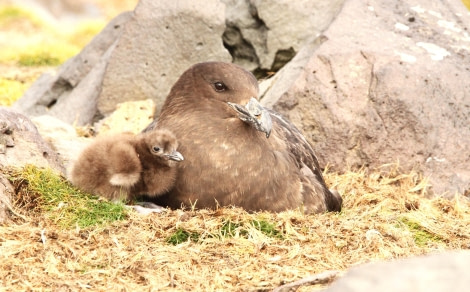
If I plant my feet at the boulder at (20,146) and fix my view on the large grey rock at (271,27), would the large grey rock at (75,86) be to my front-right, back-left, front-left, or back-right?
front-left

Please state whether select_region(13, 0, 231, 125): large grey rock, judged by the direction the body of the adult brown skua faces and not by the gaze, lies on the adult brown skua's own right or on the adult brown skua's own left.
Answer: on the adult brown skua's own right

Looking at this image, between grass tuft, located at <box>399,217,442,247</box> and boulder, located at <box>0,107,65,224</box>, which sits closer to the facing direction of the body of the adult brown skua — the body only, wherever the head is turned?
the boulder

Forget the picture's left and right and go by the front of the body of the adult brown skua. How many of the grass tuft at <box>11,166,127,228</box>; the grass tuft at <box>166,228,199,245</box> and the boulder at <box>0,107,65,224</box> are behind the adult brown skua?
0

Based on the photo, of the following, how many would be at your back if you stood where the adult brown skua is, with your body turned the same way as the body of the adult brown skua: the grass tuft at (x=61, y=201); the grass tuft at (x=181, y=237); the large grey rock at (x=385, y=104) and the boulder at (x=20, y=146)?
1

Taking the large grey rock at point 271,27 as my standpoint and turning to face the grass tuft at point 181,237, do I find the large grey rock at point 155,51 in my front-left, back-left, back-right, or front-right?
front-right

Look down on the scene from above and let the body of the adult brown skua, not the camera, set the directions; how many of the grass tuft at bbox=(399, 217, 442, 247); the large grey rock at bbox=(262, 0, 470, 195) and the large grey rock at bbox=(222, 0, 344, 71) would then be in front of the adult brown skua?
0

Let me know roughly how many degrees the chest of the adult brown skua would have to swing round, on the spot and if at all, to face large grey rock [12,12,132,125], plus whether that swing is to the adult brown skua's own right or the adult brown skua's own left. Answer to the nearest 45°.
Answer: approximately 90° to the adult brown skua's own right

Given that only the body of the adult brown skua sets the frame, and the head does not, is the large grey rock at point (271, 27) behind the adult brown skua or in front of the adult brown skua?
behind

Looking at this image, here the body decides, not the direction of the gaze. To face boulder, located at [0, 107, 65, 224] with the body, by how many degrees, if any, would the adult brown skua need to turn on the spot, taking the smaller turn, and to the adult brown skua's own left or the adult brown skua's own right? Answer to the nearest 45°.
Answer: approximately 45° to the adult brown skua's own right

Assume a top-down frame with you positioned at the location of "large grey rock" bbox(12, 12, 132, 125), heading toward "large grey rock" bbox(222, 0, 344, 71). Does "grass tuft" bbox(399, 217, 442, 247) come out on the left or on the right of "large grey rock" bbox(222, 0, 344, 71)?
right

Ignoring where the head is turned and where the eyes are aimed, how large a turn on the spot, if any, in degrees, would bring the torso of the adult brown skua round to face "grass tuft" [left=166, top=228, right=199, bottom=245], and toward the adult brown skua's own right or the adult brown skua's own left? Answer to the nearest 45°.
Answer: approximately 45° to the adult brown skua's own left

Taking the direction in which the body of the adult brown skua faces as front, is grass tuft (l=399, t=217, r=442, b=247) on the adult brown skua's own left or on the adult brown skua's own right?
on the adult brown skua's own left

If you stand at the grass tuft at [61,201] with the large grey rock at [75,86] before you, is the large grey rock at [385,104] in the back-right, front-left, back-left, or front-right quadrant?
front-right

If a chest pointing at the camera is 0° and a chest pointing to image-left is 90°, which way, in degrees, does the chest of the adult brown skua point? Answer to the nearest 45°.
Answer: approximately 45°

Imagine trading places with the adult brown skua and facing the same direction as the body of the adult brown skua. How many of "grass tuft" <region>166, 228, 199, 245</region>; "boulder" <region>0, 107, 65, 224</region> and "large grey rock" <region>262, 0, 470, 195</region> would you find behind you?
1

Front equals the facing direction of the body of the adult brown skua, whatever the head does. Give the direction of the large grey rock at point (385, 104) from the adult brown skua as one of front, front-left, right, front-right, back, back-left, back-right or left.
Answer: back

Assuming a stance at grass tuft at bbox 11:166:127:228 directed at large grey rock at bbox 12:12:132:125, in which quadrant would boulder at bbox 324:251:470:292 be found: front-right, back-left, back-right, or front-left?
back-right
